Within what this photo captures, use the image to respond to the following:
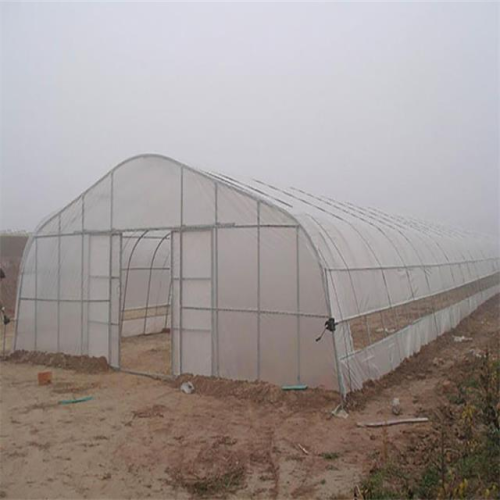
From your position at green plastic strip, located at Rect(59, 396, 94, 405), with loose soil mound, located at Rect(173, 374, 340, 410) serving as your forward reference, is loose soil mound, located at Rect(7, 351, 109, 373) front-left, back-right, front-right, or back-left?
back-left

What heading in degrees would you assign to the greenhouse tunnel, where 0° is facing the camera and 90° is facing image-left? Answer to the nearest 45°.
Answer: approximately 45°

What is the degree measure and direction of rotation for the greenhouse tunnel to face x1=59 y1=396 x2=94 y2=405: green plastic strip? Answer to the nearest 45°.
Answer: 0° — it already faces it

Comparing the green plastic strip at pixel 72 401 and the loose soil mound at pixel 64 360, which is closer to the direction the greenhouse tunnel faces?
the green plastic strip
